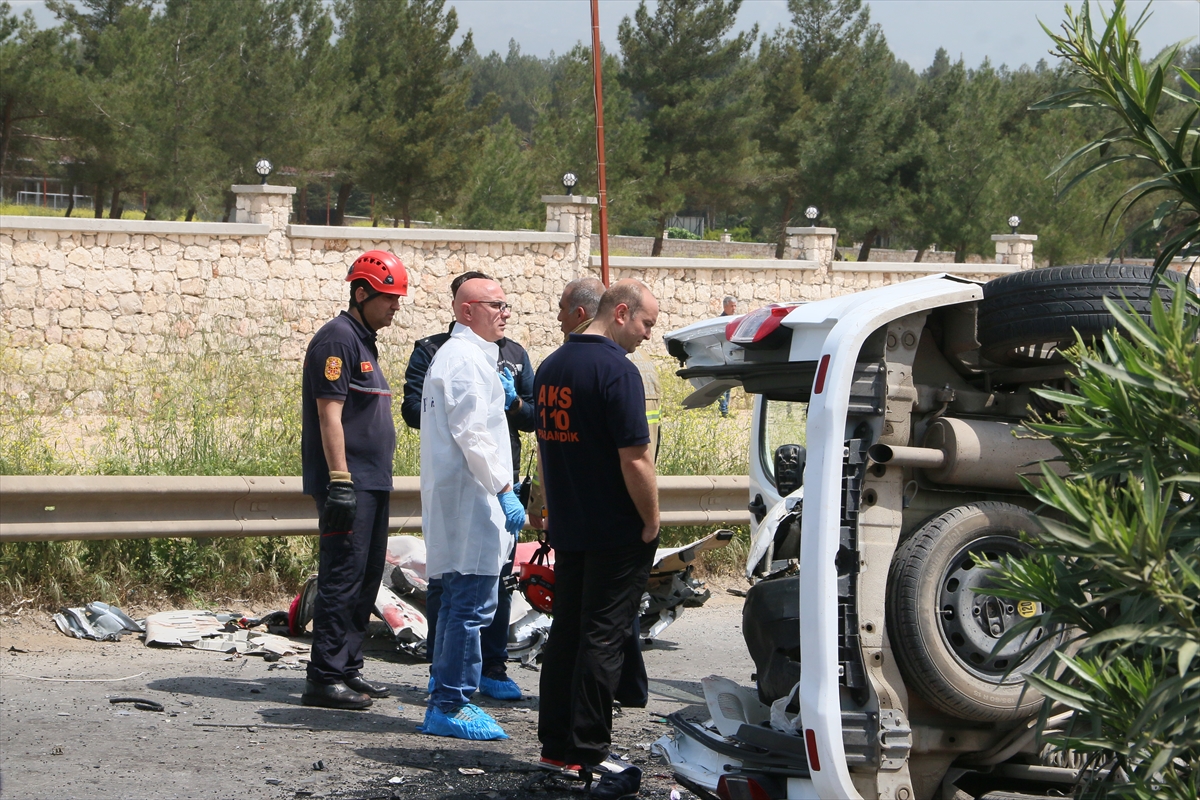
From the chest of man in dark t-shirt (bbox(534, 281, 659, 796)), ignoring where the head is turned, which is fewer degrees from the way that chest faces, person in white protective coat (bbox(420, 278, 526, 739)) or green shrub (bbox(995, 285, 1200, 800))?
the person in white protective coat

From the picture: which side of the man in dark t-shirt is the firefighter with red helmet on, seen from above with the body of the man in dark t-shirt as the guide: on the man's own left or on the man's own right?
on the man's own left

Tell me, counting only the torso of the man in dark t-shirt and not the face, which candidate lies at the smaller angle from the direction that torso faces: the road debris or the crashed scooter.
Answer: the crashed scooter

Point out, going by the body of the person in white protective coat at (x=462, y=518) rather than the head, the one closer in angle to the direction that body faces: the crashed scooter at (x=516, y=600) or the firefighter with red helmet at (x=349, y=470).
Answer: the crashed scooter

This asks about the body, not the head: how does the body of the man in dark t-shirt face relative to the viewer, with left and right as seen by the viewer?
facing away from the viewer and to the right of the viewer

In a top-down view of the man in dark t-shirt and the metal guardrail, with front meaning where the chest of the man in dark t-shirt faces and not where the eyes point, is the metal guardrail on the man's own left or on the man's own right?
on the man's own left

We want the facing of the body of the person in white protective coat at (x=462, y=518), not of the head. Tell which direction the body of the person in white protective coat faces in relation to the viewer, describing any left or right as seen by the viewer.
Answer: facing to the right of the viewer

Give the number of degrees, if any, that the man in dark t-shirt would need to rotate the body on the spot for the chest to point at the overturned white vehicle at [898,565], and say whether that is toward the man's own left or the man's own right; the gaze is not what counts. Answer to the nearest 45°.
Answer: approximately 90° to the man's own right

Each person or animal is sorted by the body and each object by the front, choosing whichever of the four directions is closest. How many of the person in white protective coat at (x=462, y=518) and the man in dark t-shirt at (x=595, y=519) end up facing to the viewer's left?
0

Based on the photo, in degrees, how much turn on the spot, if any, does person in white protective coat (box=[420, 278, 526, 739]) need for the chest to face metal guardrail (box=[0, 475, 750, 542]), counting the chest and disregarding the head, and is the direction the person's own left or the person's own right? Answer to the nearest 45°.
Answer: approximately 135° to the person's own left

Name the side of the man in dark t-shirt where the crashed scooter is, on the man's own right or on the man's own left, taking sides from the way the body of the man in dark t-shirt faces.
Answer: on the man's own left

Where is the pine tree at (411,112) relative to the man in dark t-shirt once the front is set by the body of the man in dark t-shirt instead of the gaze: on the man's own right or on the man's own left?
on the man's own left

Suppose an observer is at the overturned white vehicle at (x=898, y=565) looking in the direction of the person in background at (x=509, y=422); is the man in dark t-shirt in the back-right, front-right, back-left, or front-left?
front-left

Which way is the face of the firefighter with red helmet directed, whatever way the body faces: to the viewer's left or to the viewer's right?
to the viewer's right
